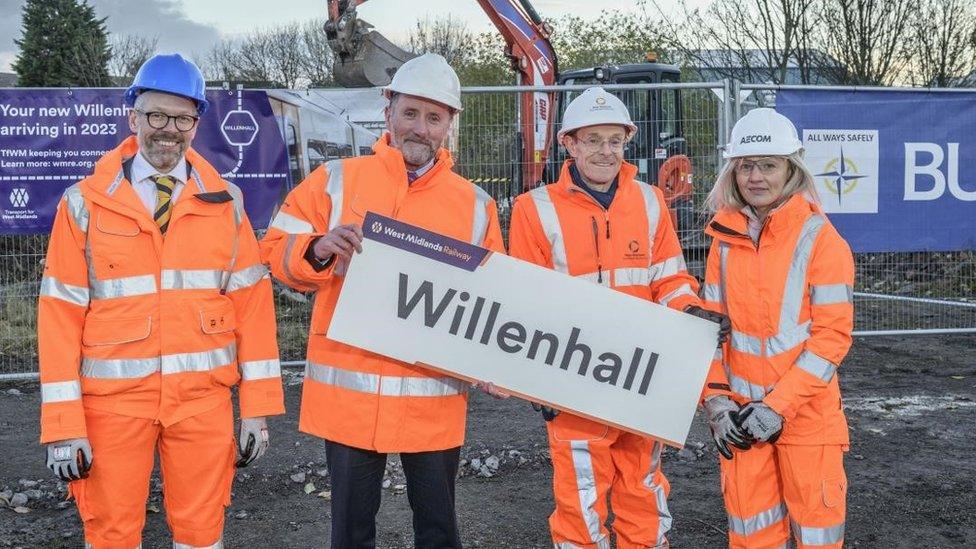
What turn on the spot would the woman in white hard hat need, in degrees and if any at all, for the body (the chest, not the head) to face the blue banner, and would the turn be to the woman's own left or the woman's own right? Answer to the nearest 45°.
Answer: approximately 135° to the woman's own right

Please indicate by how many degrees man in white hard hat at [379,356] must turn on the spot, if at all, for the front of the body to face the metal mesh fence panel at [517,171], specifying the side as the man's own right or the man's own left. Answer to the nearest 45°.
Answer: approximately 180°

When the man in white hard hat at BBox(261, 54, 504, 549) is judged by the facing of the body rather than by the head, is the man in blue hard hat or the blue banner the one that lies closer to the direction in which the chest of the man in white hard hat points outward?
the man in blue hard hat

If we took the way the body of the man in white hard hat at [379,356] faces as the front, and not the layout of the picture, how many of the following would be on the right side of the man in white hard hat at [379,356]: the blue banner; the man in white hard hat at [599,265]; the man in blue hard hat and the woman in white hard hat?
1

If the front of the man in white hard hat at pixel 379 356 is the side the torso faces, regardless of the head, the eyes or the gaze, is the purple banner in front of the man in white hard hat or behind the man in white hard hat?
behind

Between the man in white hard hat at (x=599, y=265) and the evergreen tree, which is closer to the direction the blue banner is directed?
the man in white hard hat

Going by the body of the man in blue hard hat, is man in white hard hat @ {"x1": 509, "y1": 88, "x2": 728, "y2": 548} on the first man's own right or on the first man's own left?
on the first man's own left

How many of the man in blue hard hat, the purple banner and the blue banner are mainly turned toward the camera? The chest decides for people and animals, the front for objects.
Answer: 3

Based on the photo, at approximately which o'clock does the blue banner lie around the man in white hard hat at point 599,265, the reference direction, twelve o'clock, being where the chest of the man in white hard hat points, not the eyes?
The blue banner is roughly at 7 o'clock from the man in white hard hat.

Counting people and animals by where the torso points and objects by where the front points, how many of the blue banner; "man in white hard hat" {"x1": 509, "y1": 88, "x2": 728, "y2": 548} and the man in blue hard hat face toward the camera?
3

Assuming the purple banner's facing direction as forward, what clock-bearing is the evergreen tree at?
The evergreen tree is roughly at 6 o'clock from the purple banner.
